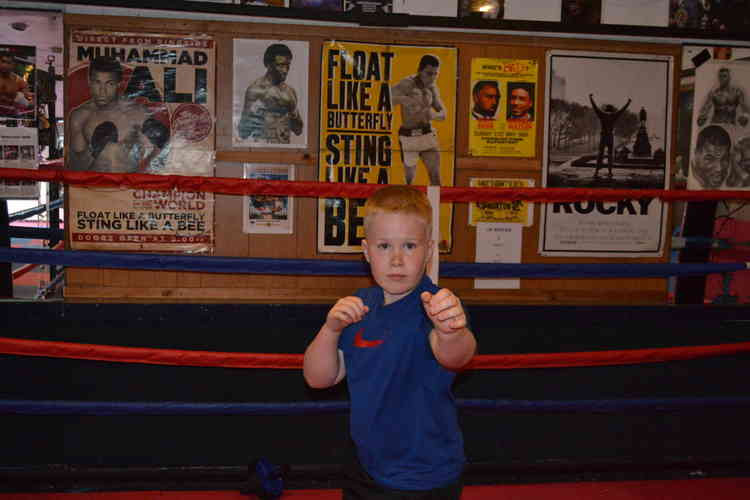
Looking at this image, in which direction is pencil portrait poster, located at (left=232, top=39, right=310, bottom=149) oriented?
toward the camera

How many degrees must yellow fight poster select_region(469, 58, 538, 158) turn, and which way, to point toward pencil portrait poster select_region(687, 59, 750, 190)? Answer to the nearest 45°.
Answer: approximately 90° to its left

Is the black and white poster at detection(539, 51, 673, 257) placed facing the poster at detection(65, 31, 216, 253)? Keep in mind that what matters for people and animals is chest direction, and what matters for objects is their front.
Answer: no

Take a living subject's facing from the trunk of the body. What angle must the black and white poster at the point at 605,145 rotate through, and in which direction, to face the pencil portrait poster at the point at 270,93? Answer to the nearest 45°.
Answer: approximately 45° to its right

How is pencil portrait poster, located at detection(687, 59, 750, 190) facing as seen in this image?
toward the camera

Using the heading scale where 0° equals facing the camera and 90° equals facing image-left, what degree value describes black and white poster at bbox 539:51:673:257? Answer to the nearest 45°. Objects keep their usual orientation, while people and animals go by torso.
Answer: approximately 0°

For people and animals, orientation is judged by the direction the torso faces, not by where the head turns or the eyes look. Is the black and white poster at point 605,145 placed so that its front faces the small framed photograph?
no

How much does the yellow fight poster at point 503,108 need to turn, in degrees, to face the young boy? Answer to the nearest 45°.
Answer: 0° — it already faces them

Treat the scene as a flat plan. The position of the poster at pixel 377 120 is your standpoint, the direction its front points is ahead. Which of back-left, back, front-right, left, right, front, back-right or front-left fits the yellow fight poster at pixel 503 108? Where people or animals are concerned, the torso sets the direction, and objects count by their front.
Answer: left

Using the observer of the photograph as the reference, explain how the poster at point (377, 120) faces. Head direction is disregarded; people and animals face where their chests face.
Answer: facing the viewer

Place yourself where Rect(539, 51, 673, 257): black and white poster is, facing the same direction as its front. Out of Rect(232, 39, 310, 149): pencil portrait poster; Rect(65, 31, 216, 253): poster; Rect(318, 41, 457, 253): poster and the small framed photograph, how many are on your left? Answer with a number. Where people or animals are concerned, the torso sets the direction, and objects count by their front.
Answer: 0

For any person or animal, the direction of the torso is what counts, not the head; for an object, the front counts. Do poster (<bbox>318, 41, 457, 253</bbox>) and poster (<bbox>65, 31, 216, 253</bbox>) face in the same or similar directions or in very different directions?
same or similar directions

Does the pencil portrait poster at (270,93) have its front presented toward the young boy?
yes

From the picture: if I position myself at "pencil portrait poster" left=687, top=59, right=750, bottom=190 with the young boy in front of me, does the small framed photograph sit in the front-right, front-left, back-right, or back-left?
front-right

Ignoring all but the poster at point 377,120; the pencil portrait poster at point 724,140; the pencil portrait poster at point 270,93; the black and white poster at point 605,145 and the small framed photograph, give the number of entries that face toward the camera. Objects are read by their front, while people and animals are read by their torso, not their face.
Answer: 5

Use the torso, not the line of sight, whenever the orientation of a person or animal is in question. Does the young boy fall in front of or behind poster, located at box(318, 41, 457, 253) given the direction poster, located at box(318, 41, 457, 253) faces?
in front

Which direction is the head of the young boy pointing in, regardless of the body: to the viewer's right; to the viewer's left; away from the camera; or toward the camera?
toward the camera

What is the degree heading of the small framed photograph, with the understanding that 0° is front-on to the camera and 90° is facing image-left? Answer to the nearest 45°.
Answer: approximately 0°
